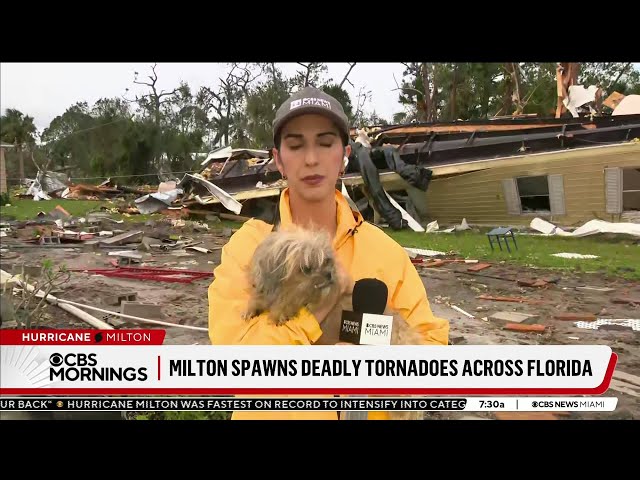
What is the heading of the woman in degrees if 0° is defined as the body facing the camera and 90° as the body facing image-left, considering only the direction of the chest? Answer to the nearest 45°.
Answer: approximately 0°

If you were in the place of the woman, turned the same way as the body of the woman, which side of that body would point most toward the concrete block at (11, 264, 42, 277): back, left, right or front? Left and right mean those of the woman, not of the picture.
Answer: back

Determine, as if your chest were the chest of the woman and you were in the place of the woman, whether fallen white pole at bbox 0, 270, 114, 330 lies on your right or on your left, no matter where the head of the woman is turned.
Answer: on your right

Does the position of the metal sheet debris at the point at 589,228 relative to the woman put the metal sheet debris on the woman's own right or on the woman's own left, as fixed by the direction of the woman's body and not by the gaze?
on the woman's own left

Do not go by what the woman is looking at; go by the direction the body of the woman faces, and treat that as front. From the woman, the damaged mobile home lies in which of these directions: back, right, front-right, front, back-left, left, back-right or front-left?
back-left

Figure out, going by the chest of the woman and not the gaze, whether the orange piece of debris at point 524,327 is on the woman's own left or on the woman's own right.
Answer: on the woman's own left

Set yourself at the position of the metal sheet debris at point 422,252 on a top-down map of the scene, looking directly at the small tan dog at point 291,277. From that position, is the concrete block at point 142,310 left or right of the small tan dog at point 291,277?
right
